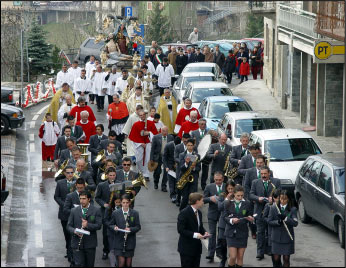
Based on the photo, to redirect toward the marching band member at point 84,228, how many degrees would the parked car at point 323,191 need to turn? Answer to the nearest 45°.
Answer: approximately 90° to its right

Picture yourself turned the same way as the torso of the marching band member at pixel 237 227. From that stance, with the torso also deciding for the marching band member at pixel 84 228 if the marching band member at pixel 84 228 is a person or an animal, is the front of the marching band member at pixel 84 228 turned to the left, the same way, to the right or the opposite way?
the same way

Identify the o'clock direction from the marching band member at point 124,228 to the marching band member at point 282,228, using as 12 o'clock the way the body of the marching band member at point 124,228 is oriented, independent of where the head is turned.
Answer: the marching band member at point 282,228 is roughly at 9 o'clock from the marching band member at point 124,228.

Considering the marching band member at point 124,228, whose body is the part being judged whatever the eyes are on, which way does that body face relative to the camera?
toward the camera

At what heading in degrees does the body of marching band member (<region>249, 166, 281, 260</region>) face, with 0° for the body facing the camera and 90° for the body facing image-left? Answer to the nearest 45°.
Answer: approximately 0°

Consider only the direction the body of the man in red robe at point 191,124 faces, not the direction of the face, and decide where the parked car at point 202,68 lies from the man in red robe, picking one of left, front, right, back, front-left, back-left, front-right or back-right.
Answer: back

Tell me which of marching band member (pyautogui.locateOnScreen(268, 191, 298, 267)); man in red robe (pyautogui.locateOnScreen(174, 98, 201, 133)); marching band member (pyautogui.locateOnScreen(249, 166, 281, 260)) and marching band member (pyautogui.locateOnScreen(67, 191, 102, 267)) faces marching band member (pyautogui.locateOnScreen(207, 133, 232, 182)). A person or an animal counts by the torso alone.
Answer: the man in red robe

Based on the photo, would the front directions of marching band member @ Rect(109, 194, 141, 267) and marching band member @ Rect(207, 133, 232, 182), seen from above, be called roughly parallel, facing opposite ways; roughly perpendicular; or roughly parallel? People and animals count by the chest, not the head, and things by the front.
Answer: roughly parallel

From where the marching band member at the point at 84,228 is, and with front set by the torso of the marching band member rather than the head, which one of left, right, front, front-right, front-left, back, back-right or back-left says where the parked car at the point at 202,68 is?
back

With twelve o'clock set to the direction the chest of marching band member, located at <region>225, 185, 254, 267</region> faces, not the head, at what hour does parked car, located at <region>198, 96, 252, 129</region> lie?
The parked car is roughly at 6 o'clock from the marching band member.

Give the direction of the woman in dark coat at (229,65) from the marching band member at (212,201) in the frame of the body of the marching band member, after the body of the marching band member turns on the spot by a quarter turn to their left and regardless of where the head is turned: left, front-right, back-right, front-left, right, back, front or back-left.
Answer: left

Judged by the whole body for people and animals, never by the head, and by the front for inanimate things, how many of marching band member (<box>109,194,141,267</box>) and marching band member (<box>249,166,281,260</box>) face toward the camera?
2

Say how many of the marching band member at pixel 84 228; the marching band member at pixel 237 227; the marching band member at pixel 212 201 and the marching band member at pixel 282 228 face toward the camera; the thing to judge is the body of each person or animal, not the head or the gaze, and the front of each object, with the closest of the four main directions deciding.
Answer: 4

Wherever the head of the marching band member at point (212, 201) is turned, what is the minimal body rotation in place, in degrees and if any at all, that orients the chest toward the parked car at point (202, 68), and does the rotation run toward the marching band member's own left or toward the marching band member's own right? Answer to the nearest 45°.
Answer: approximately 180°

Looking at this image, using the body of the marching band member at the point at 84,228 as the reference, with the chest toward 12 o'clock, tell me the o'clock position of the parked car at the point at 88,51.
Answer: The parked car is roughly at 6 o'clock from the marching band member.

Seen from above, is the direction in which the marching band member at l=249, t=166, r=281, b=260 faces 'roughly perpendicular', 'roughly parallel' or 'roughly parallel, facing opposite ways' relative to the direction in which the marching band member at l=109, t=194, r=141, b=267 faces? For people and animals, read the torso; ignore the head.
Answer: roughly parallel

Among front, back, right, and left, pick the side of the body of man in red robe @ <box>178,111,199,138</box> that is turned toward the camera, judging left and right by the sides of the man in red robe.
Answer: front

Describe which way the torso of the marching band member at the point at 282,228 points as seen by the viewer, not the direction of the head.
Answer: toward the camera

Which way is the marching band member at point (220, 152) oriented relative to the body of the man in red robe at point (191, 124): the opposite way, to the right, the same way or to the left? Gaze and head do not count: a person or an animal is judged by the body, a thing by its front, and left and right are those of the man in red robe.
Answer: the same way
